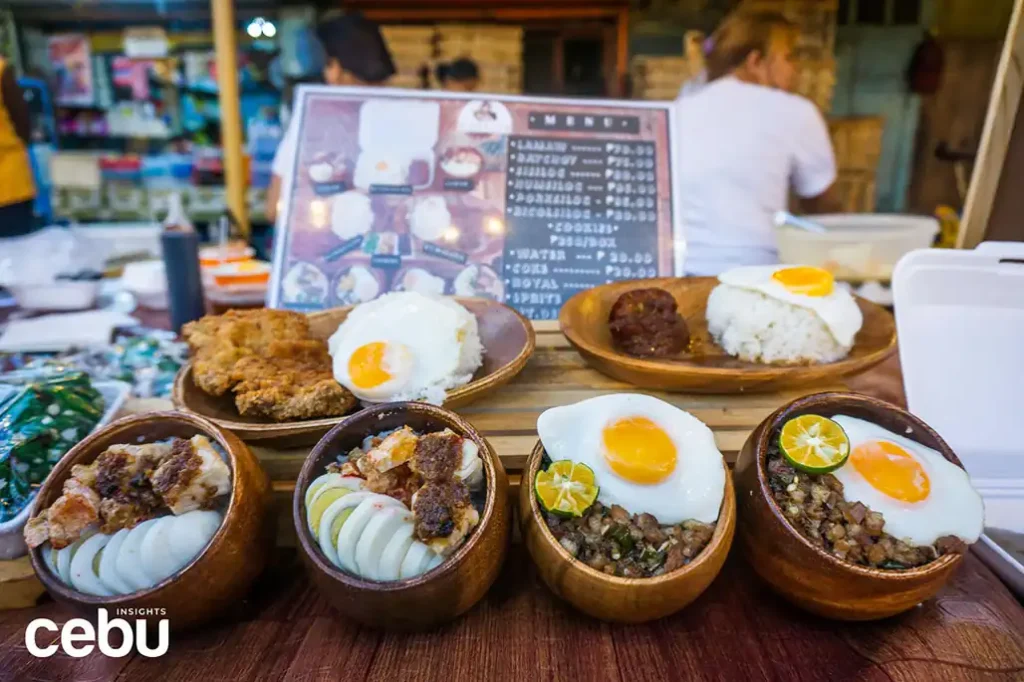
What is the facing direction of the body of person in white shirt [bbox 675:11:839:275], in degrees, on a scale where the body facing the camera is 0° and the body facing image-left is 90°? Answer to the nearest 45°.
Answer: approximately 225°

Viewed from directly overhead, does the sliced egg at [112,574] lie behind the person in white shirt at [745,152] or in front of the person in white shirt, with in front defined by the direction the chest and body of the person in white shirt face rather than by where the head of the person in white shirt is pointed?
behind

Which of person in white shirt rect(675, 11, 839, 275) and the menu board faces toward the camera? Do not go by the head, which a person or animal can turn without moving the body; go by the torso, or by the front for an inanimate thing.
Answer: the menu board

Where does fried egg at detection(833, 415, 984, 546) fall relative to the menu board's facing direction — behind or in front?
in front

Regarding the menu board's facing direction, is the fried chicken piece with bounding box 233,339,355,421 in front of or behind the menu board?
in front

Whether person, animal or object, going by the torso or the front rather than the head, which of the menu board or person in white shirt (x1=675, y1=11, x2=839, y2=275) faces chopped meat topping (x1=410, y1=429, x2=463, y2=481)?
the menu board

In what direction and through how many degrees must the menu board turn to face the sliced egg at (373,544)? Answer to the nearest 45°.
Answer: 0° — it already faces it

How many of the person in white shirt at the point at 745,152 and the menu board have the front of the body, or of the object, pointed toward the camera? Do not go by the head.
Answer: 1

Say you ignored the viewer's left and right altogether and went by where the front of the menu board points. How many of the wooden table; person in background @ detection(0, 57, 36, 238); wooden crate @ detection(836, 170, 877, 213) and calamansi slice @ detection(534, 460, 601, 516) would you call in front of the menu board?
2

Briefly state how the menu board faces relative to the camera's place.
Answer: facing the viewer

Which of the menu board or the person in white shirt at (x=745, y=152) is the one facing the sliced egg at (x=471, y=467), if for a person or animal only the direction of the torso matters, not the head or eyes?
the menu board

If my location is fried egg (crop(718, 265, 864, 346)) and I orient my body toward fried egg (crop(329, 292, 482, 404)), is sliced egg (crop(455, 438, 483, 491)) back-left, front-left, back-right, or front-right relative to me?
front-left

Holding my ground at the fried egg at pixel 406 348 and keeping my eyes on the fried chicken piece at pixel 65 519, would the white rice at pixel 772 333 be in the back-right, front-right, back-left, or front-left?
back-left

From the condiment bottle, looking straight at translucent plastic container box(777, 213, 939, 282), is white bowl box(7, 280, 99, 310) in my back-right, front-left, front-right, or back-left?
back-left

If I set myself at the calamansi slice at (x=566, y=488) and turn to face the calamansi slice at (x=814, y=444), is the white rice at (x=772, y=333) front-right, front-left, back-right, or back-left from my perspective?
front-left
